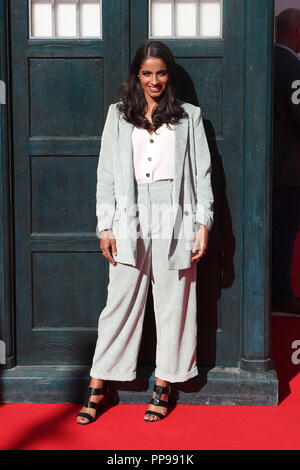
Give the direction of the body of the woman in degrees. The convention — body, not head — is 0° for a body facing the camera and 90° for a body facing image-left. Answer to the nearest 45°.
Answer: approximately 0°

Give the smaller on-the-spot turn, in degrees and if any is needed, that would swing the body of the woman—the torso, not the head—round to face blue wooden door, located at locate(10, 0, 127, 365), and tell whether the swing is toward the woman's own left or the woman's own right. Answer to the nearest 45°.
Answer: approximately 135° to the woman's own right
